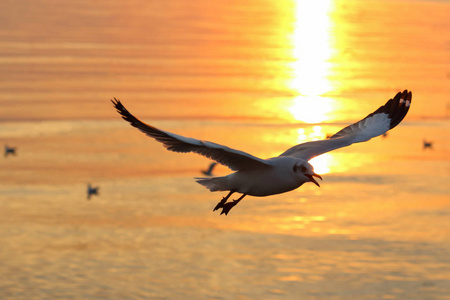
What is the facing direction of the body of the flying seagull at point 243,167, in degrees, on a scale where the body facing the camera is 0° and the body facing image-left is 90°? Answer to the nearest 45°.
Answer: approximately 315°
